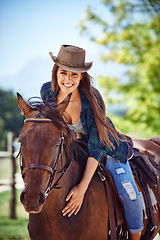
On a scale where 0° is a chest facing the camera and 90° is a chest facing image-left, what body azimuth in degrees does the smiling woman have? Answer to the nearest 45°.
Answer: approximately 45°

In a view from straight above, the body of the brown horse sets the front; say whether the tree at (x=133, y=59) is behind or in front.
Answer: behind

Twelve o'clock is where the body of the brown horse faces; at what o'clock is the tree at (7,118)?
The tree is roughly at 4 o'clock from the brown horse.
